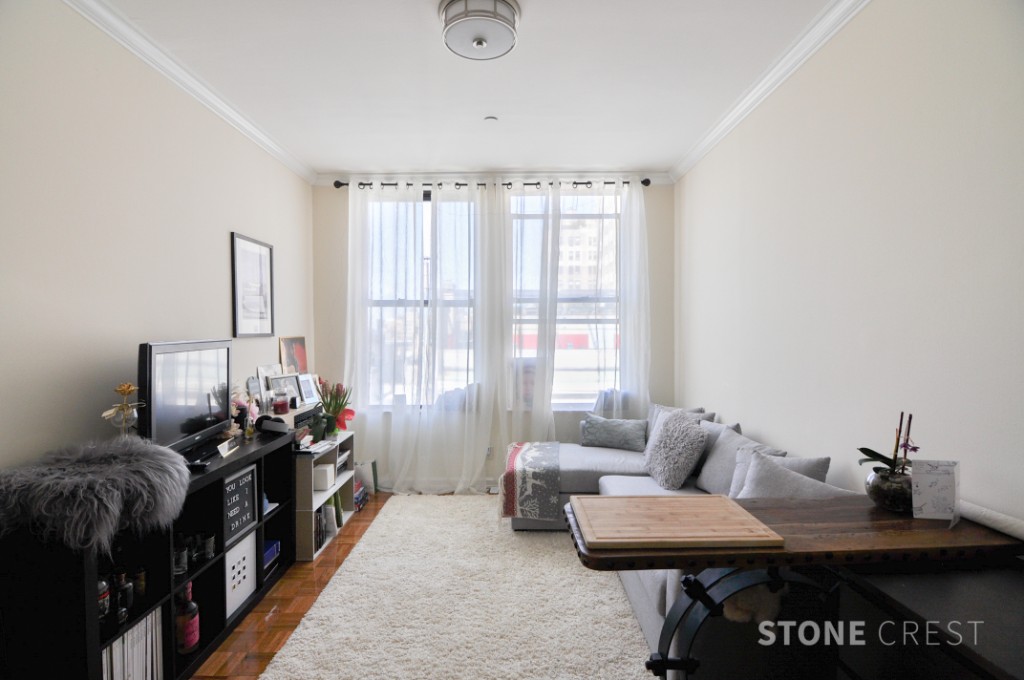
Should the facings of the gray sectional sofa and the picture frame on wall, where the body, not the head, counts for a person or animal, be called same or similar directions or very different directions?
very different directions

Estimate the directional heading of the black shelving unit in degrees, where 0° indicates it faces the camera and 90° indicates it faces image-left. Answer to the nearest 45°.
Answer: approximately 315°

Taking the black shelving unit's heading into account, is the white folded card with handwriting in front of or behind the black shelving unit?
in front

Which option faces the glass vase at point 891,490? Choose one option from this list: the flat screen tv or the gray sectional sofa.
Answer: the flat screen tv

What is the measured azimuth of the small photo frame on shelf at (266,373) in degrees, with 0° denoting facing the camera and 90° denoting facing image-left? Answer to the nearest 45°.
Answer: approximately 315°

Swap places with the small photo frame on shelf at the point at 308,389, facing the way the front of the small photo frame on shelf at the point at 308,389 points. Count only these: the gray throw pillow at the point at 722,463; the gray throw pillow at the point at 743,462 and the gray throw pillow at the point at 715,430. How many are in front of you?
3

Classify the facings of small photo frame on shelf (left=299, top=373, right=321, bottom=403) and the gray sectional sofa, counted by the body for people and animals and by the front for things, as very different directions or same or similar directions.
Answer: very different directions

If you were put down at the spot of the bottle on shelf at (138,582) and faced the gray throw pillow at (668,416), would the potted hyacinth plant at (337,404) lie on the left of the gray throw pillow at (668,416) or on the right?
left

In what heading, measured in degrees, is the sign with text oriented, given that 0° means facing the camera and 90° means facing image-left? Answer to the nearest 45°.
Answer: approximately 315°

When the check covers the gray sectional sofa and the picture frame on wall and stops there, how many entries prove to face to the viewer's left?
1

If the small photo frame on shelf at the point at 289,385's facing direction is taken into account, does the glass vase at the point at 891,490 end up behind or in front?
in front
